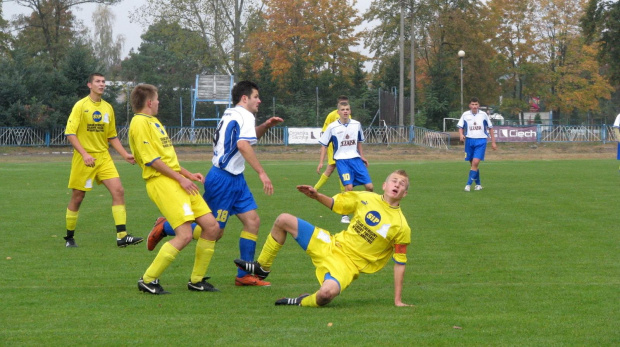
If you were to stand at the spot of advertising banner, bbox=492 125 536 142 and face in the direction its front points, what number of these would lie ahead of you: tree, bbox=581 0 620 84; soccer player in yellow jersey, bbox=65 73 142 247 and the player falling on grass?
2

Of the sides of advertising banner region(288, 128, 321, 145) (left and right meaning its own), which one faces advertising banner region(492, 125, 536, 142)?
left

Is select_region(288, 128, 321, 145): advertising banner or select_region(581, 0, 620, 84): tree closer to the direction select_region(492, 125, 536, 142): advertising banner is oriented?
the advertising banner

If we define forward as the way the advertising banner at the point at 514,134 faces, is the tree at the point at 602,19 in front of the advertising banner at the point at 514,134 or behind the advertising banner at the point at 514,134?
behind

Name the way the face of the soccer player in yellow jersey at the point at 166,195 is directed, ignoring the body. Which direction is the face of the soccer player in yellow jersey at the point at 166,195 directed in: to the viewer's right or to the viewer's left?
to the viewer's right

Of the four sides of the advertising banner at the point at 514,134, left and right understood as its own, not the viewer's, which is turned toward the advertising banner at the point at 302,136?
right

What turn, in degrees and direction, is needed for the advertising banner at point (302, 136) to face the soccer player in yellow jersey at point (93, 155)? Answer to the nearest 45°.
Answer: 0° — it already faces them

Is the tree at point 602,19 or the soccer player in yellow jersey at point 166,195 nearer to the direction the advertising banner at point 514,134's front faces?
the soccer player in yellow jersey

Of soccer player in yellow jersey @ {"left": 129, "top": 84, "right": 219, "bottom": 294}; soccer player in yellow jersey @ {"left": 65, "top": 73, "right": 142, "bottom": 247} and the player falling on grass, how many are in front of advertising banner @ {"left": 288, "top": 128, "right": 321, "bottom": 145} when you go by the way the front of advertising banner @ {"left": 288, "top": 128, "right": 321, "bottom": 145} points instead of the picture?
3

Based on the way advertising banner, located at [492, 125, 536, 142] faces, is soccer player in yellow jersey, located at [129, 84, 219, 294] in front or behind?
in front

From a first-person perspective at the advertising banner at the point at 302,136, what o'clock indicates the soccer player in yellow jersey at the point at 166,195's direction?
The soccer player in yellow jersey is roughly at 12 o'clock from the advertising banner.

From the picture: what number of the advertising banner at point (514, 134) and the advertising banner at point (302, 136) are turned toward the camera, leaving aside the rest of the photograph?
2

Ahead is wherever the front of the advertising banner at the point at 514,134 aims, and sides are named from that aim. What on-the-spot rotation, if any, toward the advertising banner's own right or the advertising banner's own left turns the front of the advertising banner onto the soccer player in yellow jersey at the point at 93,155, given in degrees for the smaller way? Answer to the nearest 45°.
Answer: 0° — it already faces them
